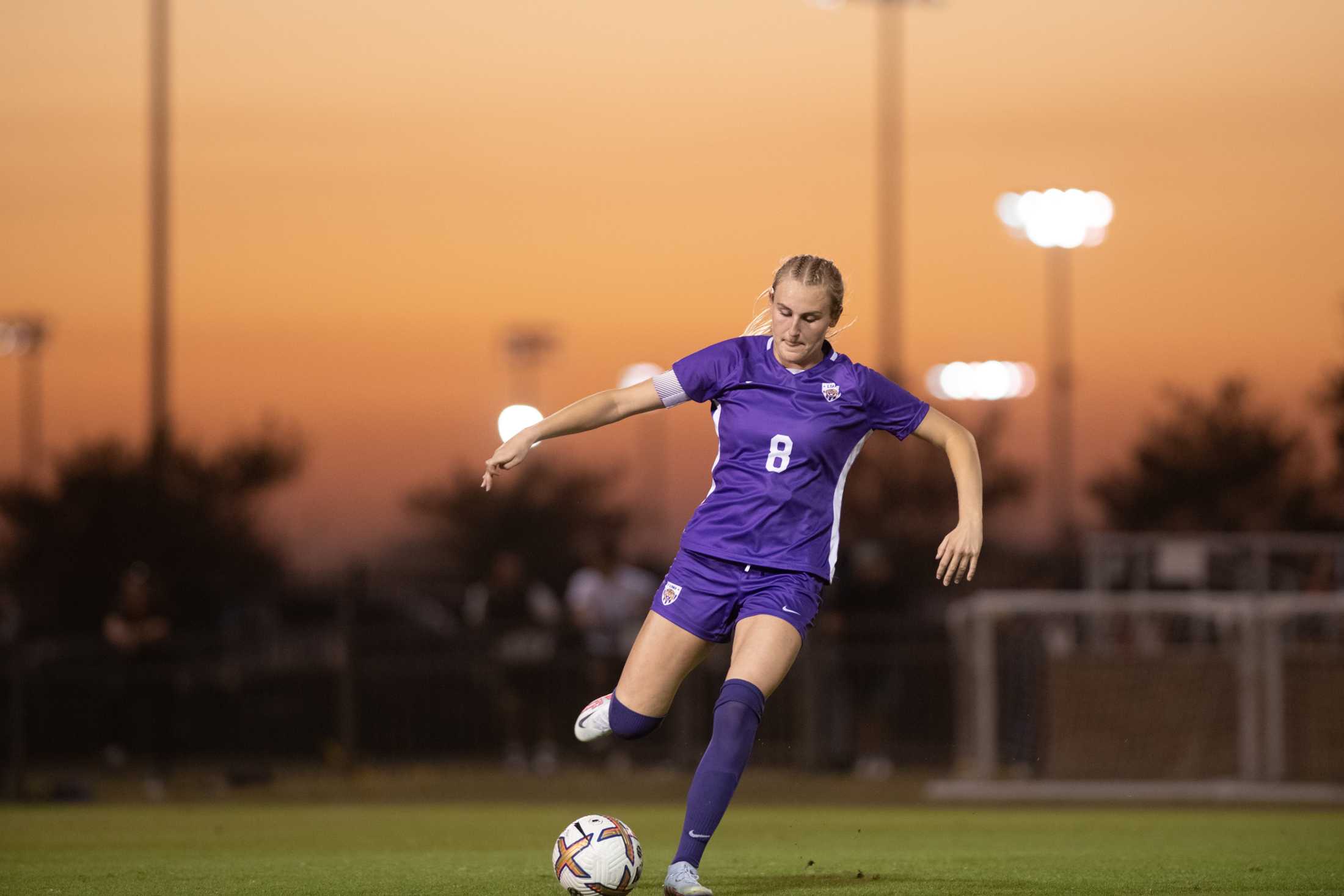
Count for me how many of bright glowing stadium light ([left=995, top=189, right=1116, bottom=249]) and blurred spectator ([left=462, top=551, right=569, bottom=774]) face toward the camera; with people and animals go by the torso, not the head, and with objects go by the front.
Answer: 2

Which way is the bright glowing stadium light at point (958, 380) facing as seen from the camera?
toward the camera

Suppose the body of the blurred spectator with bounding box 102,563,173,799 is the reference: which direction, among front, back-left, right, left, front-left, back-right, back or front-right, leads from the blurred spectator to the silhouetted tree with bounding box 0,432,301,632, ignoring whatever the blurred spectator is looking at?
back

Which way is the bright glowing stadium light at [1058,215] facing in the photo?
toward the camera

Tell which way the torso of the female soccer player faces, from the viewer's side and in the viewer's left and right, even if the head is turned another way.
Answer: facing the viewer

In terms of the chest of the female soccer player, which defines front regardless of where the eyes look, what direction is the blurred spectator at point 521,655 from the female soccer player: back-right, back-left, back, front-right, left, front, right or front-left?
back

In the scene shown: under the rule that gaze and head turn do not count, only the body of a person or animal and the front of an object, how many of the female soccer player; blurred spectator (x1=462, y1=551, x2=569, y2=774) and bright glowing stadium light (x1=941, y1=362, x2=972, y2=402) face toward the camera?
3

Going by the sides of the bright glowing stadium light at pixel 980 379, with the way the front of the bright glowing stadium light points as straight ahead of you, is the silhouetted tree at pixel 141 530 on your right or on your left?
on your right
